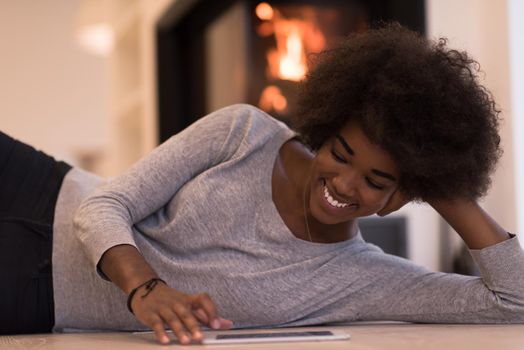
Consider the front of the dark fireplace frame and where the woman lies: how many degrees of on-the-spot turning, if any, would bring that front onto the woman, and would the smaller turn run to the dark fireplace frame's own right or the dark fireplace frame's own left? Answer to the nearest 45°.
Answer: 0° — it already faces them

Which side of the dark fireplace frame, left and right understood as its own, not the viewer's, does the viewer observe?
front
